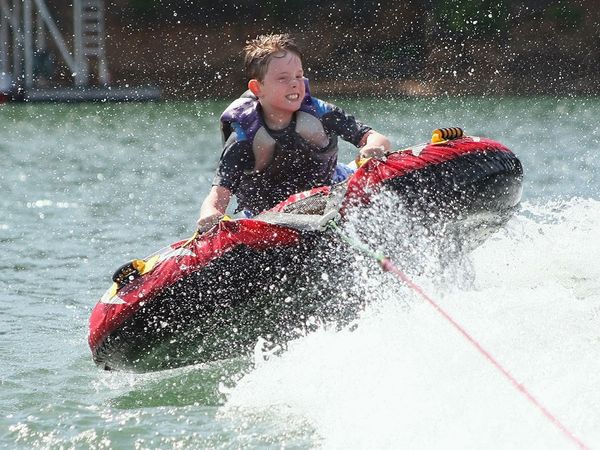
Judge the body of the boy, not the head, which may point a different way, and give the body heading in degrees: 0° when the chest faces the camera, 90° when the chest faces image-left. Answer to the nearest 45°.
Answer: approximately 315°

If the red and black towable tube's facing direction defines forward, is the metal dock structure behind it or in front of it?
behind

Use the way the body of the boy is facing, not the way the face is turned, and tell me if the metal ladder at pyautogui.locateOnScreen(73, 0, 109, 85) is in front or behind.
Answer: behind
